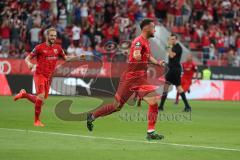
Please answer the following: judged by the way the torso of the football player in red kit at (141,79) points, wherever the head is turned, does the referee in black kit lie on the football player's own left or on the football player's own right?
on the football player's own left

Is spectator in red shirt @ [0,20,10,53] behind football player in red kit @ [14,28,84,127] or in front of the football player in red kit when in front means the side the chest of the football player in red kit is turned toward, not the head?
behind

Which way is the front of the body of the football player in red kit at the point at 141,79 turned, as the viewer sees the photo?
to the viewer's right

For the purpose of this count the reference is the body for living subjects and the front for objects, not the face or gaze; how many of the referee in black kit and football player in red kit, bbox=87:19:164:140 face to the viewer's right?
1

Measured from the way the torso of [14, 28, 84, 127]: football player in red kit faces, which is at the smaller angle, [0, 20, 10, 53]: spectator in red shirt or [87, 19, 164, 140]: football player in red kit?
the football player in red kit

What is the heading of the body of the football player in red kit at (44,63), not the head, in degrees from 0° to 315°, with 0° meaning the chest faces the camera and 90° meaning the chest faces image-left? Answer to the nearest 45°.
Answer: approximately 315°

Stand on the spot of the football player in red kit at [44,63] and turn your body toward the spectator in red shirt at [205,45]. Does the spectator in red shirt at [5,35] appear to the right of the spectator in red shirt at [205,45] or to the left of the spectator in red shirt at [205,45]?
left

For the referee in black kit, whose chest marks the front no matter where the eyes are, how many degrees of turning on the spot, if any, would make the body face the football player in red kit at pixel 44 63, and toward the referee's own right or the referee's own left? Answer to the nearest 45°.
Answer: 0° — they already face them
